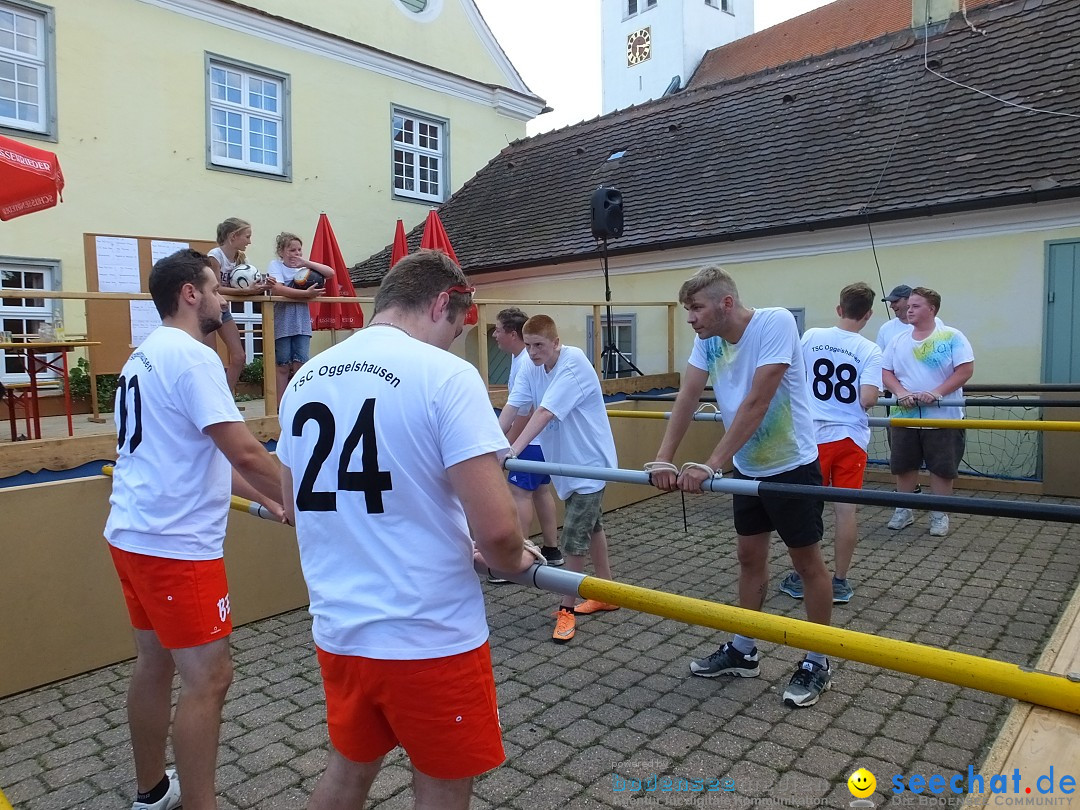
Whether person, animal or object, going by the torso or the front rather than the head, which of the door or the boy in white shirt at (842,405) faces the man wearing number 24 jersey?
the door

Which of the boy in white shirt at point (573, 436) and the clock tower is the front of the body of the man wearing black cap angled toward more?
the boy in white shirt

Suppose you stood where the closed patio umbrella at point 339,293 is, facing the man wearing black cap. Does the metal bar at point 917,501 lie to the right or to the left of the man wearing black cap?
right

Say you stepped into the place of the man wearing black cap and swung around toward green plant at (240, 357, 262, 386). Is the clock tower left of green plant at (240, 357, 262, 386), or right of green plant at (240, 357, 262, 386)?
right

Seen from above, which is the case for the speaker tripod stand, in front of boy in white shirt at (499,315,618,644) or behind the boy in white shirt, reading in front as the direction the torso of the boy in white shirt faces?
behind

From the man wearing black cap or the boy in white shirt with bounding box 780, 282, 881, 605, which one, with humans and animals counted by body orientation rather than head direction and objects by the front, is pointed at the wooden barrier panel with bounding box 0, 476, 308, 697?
the man wearing black cap

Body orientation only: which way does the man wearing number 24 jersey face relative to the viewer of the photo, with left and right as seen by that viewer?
facing away from the viewer and to the right of the viewer

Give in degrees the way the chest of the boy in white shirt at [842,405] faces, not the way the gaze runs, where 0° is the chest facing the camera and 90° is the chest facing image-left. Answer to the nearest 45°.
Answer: approximately 225°

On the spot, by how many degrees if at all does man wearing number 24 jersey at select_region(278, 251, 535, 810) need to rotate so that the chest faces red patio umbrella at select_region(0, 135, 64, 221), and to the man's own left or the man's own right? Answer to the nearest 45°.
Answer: approximately 90° to the man's own left

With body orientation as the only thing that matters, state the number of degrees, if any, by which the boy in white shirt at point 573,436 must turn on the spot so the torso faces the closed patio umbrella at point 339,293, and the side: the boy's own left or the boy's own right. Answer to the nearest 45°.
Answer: approximately 90° to the boy's own right
